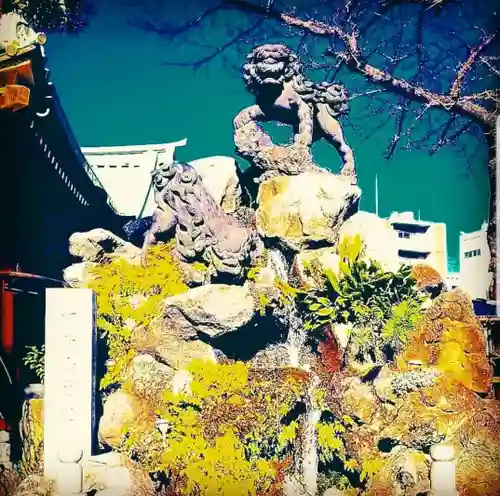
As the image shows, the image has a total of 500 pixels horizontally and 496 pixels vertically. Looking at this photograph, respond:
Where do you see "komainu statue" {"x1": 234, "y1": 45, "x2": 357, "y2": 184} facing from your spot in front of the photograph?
facing the viewer and to the left of the viewer

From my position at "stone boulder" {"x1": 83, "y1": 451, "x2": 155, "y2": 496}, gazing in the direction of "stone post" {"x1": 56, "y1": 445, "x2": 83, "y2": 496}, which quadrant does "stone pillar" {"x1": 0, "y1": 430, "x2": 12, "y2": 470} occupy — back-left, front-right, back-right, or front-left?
front-right

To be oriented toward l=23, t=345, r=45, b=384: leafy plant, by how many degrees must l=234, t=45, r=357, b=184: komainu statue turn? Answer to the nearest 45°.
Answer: approximately 45° to its right

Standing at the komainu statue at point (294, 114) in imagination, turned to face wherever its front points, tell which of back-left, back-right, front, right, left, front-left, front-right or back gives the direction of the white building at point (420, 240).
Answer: back-left

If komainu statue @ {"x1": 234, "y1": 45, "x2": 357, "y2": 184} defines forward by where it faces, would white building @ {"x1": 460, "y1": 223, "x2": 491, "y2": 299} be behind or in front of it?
behind
